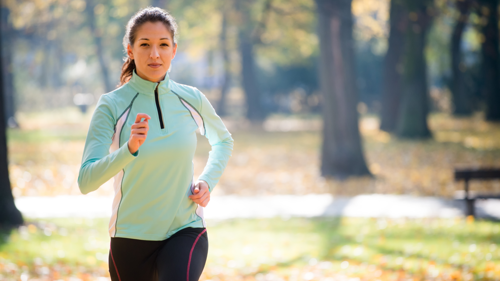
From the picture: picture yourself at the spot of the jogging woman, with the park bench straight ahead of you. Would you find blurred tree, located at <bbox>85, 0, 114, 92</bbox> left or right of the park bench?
left

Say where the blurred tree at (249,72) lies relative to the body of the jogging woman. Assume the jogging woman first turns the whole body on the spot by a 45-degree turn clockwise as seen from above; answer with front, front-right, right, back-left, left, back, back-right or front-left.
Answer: back-right

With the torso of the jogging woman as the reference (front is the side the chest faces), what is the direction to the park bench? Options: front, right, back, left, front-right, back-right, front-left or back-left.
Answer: back-left

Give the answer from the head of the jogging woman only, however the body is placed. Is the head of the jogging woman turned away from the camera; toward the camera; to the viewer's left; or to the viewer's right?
toward the camera

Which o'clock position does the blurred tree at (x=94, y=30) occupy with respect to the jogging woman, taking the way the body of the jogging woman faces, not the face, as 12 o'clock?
The blurred tree is roughly at 6 o'clock from the jogging woman.

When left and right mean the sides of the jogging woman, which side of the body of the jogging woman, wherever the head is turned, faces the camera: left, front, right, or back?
front
